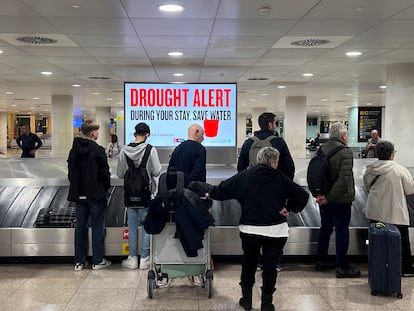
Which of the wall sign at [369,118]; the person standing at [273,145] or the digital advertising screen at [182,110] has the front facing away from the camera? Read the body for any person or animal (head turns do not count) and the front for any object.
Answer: the person standing

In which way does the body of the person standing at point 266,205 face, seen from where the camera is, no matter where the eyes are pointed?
away from the camera

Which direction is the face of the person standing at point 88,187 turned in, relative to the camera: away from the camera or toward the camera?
away from the camera

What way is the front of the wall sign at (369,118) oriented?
toward the camera

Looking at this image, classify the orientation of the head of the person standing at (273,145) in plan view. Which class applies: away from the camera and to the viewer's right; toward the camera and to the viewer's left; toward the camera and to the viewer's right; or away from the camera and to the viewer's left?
away from the camera and to the viewer's right

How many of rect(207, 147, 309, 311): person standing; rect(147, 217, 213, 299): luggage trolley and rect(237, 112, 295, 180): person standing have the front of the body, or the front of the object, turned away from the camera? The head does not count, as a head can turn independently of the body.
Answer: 3

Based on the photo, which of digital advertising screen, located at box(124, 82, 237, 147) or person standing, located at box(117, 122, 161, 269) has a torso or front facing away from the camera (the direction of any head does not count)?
the person standing

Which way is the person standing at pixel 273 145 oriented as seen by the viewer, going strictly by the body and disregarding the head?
away from the camera

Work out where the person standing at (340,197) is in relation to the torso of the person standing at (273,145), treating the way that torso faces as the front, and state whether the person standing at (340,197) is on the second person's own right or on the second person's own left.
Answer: on the second person's own right

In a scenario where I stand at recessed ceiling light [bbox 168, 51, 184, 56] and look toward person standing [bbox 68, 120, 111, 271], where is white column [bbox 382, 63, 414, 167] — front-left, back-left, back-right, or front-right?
back-left

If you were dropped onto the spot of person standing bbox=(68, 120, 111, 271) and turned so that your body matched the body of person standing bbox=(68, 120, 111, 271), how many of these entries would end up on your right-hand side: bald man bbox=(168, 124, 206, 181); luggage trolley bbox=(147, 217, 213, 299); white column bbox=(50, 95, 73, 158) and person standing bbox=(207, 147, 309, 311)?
3

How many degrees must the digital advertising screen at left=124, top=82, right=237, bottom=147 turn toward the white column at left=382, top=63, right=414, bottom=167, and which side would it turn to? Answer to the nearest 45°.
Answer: approximately 90° to its left

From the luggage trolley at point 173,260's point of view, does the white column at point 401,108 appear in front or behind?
in front

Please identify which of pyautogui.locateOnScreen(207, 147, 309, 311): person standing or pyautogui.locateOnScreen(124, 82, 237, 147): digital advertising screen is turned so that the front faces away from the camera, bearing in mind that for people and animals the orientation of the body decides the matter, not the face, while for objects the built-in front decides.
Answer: the person standing

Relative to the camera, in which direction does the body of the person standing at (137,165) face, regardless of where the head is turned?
away from the camera

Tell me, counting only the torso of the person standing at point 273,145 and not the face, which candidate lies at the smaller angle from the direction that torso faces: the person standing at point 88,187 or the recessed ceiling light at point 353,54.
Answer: the recessed ceiling light
